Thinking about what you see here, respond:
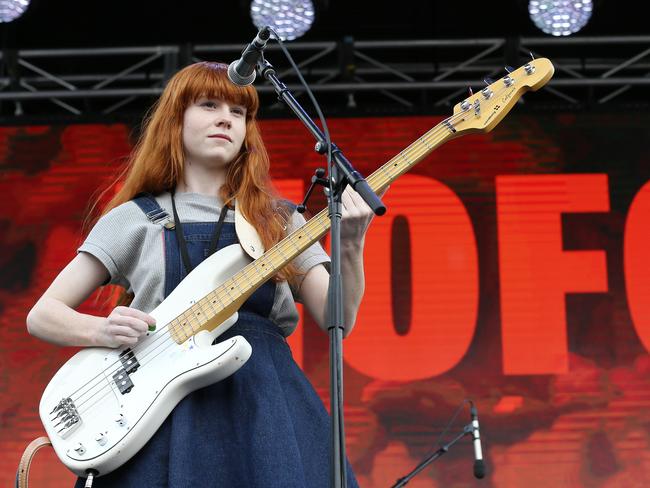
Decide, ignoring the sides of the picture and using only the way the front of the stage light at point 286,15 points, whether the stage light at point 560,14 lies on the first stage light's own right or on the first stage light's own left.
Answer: on the first stage light's own left

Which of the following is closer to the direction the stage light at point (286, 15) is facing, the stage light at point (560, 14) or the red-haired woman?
the red-haired woman

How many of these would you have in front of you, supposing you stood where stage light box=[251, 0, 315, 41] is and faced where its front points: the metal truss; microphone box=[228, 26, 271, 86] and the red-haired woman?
2

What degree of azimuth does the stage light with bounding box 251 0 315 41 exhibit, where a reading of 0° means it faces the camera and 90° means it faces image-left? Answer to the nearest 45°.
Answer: approximately 0°

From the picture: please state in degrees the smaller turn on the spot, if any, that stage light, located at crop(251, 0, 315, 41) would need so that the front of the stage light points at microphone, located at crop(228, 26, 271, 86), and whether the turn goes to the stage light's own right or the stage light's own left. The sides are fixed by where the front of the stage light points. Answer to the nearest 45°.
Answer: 0° — it already faces it

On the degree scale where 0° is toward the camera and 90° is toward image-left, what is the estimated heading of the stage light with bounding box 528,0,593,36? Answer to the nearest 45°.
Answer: approximately 0°

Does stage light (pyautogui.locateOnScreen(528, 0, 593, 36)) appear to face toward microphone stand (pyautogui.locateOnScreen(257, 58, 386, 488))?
yes

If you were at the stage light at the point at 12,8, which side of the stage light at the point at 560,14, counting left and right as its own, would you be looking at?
right
